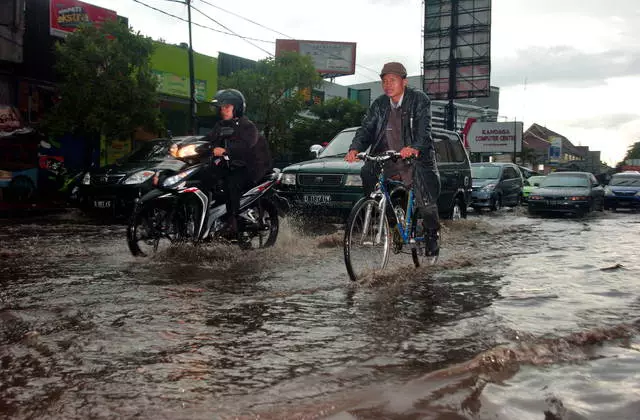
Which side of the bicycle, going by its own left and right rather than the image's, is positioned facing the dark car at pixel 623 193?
back

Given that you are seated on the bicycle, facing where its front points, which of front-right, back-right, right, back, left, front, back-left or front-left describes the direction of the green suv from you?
back-right

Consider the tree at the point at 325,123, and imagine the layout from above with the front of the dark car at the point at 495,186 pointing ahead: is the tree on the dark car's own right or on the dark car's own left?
on the dark car's own right

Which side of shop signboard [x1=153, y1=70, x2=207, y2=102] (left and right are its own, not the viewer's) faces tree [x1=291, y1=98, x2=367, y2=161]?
left

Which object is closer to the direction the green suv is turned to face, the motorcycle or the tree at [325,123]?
the motorcycle

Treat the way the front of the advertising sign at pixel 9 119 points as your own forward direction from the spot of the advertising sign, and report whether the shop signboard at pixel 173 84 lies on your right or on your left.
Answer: on your left
